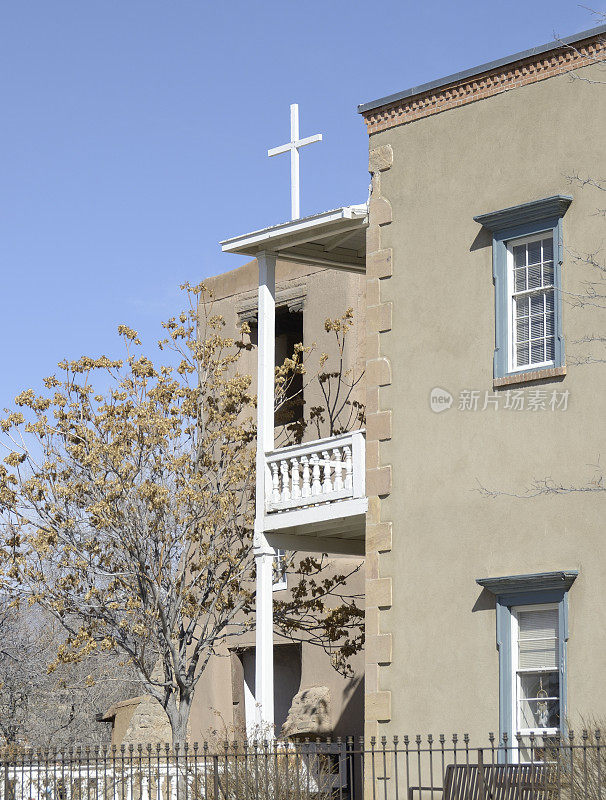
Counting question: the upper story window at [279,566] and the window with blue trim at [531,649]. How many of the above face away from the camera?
0

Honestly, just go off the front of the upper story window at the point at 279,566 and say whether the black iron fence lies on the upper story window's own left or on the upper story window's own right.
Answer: on the upper story window's own left

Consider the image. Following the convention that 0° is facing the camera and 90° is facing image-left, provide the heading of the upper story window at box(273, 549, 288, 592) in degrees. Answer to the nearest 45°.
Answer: approximately 45°

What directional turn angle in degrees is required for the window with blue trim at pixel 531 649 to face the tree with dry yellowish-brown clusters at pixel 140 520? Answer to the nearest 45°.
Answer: approximately 90° to its right

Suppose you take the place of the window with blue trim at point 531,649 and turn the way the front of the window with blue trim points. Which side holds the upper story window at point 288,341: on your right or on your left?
on your right

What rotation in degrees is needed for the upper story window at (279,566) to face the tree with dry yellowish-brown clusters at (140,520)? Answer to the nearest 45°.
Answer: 0° — it already faces it

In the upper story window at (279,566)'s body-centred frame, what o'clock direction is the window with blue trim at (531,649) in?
The window with blue trim is roughly at 10 o'clock from the upper story window.
